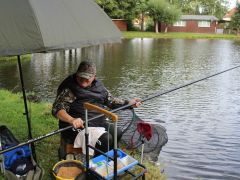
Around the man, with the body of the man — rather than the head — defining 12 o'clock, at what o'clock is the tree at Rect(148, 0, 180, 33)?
The tree is roughly at 8 o'clock from the man.

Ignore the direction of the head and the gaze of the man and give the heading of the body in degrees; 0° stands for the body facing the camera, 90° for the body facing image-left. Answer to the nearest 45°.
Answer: approximately 315°
